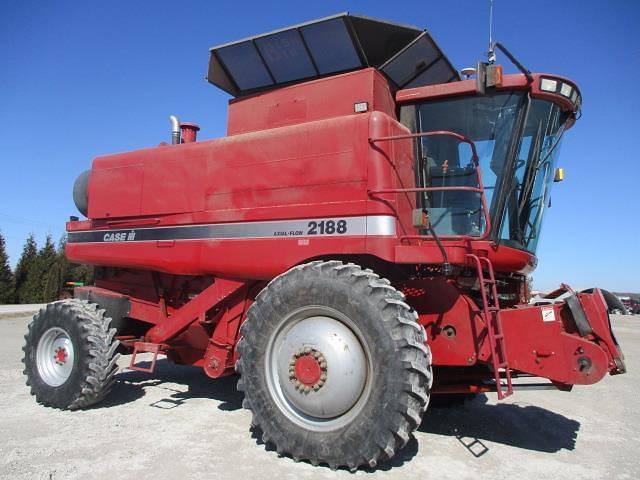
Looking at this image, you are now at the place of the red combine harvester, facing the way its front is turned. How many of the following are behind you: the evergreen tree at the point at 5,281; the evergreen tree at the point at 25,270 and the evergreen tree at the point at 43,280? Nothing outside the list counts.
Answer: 3

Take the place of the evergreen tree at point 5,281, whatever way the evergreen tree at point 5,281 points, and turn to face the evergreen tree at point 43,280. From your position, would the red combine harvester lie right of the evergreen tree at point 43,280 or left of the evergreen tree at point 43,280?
right

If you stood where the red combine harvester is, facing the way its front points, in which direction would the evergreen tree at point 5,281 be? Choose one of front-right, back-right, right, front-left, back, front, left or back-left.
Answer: back

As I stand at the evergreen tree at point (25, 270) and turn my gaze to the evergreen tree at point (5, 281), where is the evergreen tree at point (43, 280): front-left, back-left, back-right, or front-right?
back-left

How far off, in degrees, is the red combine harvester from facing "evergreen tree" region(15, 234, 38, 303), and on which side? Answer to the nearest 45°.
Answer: approximately 180°

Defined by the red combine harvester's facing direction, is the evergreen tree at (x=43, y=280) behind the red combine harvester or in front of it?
behind

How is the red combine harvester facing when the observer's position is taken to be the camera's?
facing the viewer and to the right of the viewer
